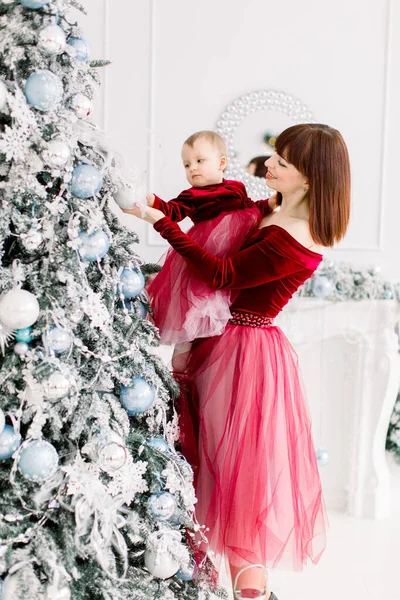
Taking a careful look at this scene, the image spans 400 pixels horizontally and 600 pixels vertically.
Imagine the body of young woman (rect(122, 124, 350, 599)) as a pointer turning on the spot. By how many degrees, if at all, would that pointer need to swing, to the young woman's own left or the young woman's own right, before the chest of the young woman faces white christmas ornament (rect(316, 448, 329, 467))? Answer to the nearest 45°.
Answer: approximately 90° to the young woman's own right

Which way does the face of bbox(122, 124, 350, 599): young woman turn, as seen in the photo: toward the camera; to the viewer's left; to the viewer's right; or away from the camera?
to the viewer's left

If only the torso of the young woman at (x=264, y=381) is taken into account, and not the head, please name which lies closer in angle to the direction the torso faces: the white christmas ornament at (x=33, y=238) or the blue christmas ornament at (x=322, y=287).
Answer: the white christmas ornament

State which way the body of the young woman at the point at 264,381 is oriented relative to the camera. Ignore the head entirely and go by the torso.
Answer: to the viewer's left

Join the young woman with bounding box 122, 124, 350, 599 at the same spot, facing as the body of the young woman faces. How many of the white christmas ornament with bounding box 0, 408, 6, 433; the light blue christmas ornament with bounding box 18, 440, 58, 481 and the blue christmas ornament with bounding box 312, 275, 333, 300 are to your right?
1

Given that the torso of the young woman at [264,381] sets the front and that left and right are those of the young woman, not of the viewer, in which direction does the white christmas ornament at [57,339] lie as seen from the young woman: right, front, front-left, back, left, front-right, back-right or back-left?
front-left

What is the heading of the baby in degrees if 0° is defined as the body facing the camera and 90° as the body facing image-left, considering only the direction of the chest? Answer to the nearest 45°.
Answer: approximately 45°
